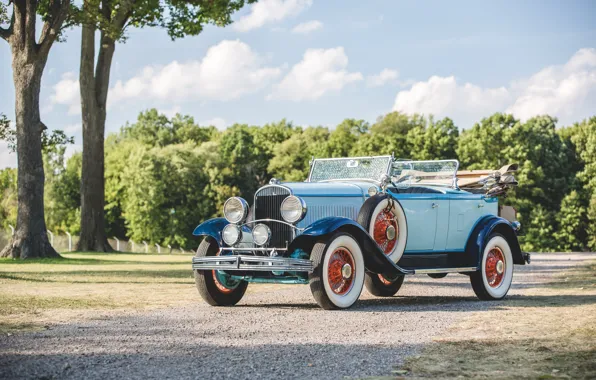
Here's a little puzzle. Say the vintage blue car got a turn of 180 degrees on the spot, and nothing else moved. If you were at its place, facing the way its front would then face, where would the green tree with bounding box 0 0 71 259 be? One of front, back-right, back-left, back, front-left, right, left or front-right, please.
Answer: left

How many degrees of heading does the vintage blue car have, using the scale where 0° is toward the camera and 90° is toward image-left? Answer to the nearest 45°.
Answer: approximately 45°

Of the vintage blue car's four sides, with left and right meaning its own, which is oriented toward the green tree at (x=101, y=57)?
right
